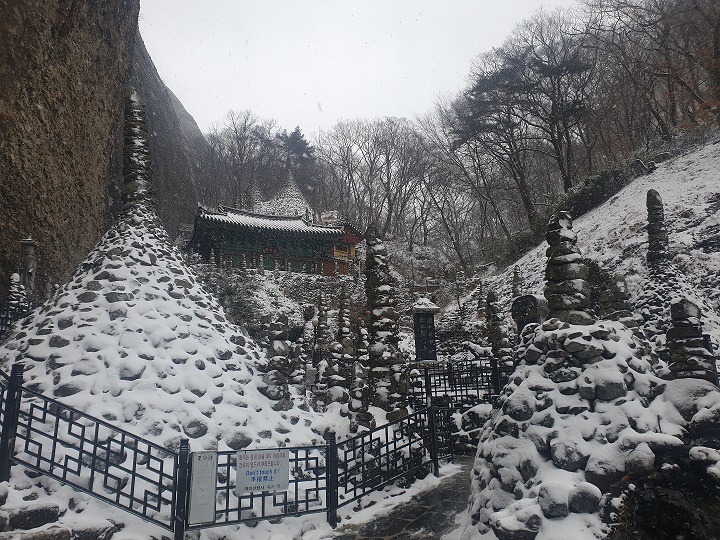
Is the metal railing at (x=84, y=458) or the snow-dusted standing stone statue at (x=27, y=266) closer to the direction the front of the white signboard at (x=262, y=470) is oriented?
the metal railing

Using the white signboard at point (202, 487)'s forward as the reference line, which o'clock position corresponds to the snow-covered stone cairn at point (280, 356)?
The snow-covered stone cairn is roughly at 7 o'clock from the white signboard.

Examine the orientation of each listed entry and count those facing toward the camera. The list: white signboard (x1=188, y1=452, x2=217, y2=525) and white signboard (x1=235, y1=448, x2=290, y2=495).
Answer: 2

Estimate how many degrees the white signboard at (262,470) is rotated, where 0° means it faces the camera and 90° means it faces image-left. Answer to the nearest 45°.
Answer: approximately 0°

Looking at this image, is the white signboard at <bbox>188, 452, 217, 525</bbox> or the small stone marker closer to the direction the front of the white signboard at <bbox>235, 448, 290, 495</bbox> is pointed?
the white signboard

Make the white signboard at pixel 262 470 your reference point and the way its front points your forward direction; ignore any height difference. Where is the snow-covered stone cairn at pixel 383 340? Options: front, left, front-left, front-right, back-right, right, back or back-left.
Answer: back-left

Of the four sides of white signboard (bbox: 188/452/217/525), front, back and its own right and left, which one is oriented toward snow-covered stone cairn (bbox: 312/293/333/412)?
back

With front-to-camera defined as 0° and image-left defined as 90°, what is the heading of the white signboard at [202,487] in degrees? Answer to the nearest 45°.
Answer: approximately 0°

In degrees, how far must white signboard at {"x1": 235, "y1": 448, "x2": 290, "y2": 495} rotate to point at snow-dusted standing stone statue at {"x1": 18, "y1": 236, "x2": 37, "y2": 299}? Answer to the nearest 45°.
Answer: approximately 135° to its right

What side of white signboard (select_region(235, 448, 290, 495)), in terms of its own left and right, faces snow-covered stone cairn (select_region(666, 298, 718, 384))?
left

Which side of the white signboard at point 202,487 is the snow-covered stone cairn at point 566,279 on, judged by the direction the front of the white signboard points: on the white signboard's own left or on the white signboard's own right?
on the white signboard's own left

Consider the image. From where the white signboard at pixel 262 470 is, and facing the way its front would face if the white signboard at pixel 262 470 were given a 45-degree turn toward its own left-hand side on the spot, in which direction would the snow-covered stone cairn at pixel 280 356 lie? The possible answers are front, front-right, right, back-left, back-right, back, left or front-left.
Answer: back-left
